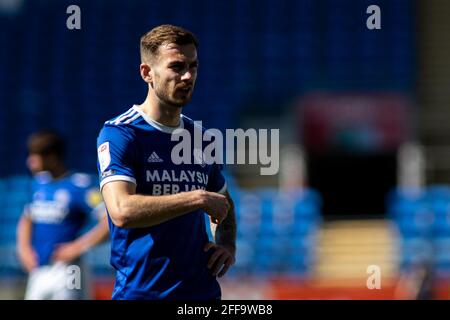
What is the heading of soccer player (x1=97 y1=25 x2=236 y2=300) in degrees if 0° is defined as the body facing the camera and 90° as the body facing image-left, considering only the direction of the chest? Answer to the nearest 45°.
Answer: approximately 315°

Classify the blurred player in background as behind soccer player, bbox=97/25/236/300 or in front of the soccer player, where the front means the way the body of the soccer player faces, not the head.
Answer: behind

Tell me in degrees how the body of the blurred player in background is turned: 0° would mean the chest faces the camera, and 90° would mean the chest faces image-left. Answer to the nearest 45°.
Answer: approximately 45°

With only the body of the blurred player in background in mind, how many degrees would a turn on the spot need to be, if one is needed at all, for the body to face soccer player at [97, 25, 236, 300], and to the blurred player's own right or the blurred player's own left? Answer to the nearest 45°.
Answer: approximately 45° to the blurred player's own left

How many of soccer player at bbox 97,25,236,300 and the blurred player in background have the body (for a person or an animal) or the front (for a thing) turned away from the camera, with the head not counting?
0
